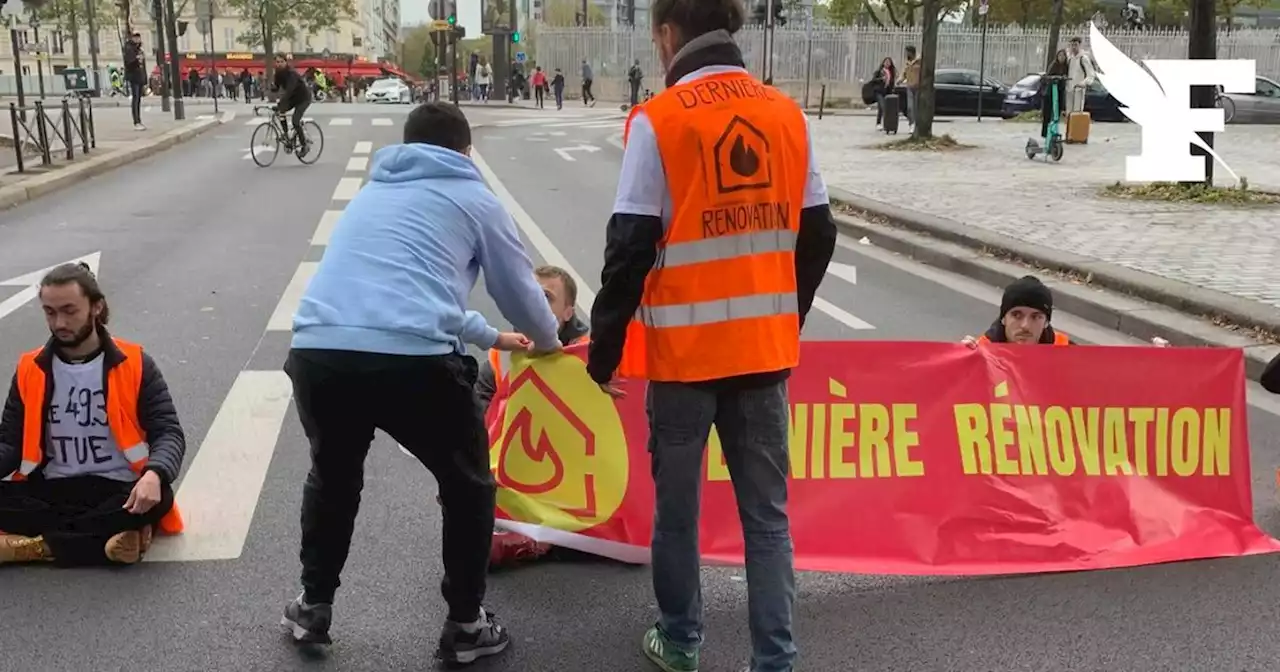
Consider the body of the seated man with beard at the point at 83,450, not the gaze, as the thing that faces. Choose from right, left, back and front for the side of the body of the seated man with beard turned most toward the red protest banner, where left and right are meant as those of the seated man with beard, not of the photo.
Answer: left

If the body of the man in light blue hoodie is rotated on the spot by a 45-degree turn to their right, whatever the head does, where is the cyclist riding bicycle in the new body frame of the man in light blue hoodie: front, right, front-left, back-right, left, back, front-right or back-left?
left

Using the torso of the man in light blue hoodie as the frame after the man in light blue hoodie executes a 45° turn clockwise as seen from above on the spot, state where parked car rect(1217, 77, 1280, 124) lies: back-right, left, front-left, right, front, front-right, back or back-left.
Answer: front-left

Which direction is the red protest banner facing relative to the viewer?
toward the camera

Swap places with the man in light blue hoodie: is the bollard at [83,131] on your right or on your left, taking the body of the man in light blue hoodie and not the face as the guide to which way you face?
on your left

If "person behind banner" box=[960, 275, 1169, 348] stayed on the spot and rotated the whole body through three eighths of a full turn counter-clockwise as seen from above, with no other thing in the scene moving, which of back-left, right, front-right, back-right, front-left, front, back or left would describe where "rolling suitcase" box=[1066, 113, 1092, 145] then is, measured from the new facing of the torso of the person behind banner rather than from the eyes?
front-left

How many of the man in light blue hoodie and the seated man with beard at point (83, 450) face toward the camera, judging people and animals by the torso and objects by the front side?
1

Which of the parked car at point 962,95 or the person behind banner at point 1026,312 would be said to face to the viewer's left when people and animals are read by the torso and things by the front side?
the parked car

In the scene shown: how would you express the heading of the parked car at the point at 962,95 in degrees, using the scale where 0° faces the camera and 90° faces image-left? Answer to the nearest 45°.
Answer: approximately 90°

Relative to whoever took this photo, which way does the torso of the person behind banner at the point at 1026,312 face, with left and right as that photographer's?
facing the viewer

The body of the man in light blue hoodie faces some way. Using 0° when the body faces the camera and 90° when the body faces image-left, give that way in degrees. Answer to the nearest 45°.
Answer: approximately 225°

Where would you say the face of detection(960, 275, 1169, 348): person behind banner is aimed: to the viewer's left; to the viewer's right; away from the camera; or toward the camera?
toward the camera

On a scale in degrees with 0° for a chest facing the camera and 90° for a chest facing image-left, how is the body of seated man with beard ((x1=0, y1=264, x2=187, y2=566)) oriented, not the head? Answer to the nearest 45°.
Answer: approximately 0°

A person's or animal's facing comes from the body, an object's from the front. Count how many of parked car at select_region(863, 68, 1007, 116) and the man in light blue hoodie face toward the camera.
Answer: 0
